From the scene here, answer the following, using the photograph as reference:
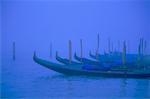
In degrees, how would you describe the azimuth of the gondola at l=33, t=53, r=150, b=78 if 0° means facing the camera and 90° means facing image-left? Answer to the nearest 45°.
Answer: approximately 90°
